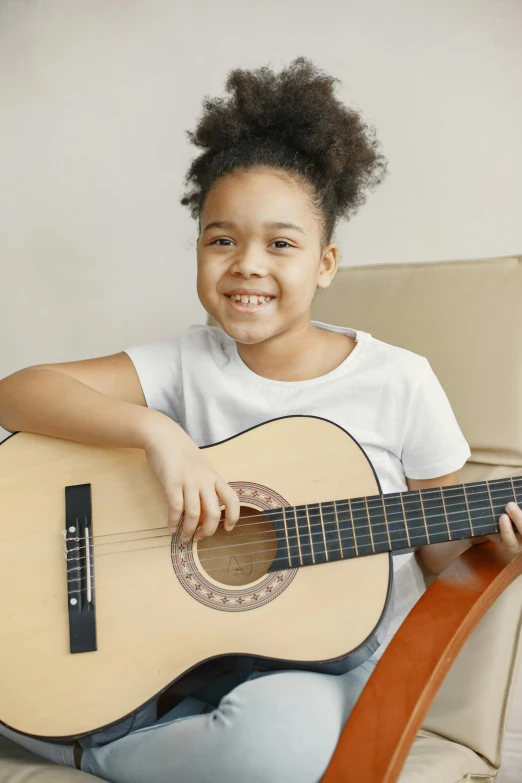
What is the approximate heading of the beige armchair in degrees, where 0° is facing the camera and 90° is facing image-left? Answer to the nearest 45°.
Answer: approximately 45°
